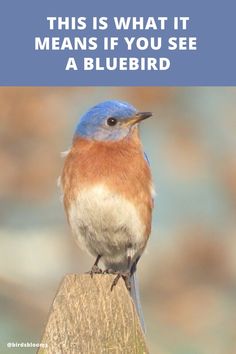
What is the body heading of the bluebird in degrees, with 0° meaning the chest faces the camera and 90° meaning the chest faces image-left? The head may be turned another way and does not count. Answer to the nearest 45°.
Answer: approximately 0°
